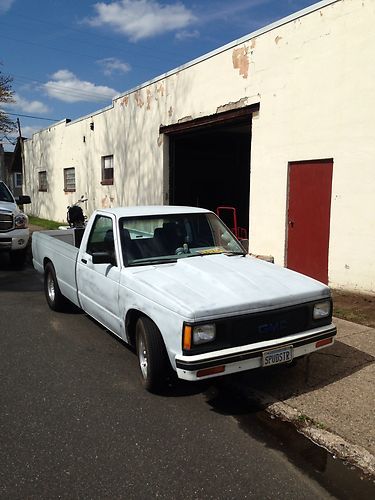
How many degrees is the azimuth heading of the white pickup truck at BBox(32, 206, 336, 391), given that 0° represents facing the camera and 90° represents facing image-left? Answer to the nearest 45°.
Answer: approximately 315°

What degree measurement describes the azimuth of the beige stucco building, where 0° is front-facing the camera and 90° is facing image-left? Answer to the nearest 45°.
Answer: approximately 45°

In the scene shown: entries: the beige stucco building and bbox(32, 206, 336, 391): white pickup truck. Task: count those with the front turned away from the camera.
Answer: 0

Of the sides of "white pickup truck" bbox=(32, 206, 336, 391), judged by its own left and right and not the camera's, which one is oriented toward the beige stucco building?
left

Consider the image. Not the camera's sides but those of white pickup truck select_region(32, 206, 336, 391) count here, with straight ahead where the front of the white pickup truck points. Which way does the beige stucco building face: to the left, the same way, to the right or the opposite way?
to the right

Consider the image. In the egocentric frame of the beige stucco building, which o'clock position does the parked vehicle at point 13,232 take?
The parked vehicle is roughly at 2 o'clock from the beige stucco building.

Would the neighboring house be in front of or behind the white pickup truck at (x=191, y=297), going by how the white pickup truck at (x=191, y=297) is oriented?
behind
